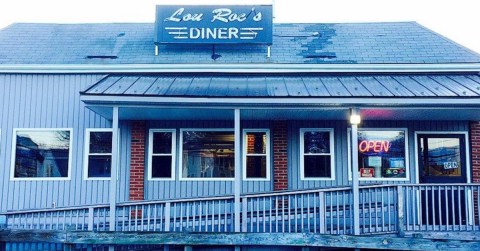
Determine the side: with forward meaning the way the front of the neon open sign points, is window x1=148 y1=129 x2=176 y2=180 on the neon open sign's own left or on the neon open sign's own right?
on the neon open sign's own right

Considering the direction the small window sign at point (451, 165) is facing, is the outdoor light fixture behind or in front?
in front

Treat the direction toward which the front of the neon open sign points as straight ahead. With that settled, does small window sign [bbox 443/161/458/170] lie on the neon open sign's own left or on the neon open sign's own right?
on the neon open sign's own left

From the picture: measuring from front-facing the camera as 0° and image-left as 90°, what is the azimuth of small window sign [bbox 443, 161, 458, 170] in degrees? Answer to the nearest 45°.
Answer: approximately 0°

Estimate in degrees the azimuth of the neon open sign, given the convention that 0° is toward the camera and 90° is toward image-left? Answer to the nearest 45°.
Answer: approximately 0°

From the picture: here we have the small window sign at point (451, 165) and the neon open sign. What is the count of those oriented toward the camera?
2
